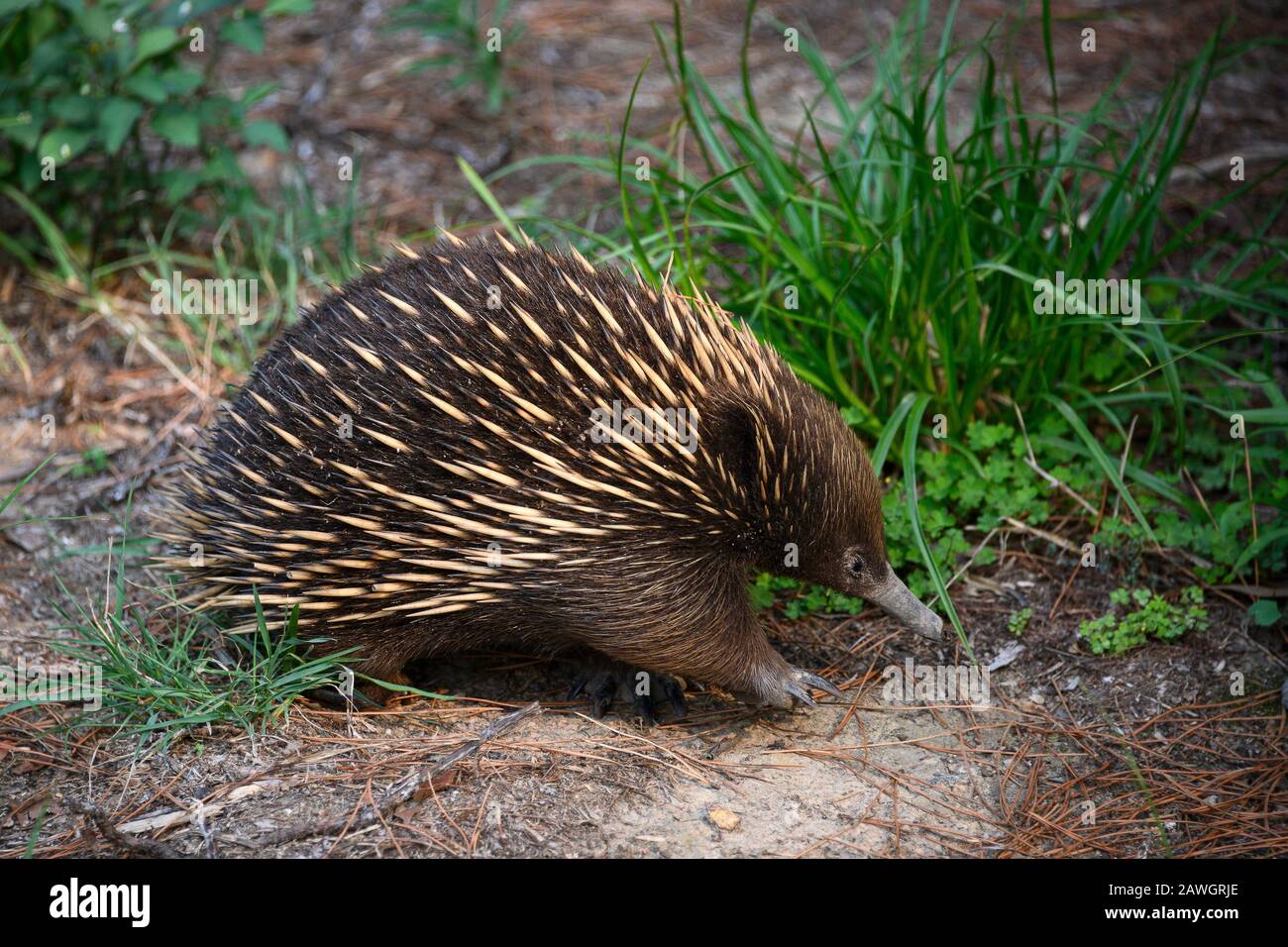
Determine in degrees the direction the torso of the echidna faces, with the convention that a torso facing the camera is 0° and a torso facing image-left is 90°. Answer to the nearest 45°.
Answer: approximately 270°

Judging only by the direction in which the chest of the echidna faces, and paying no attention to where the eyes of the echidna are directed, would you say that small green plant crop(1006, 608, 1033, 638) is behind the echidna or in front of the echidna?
in front

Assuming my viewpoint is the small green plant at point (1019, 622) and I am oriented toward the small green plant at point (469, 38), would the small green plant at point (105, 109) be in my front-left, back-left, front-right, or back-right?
front-left

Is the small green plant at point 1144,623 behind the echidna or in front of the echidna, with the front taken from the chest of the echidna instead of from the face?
in front

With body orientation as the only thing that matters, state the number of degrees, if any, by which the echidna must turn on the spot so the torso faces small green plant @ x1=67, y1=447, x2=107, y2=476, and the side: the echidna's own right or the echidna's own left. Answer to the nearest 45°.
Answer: approximately 135° to the echidna's own left

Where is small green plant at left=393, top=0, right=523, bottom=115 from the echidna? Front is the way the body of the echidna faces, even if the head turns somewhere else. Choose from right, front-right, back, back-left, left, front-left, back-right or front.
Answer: left

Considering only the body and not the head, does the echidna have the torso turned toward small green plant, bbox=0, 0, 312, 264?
no
